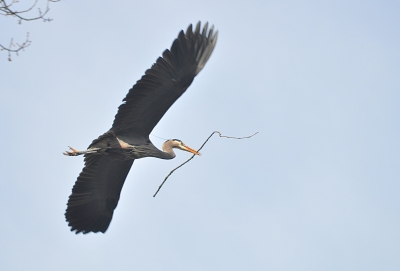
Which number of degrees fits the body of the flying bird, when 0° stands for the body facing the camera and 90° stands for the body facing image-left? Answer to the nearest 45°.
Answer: approximately 270°
